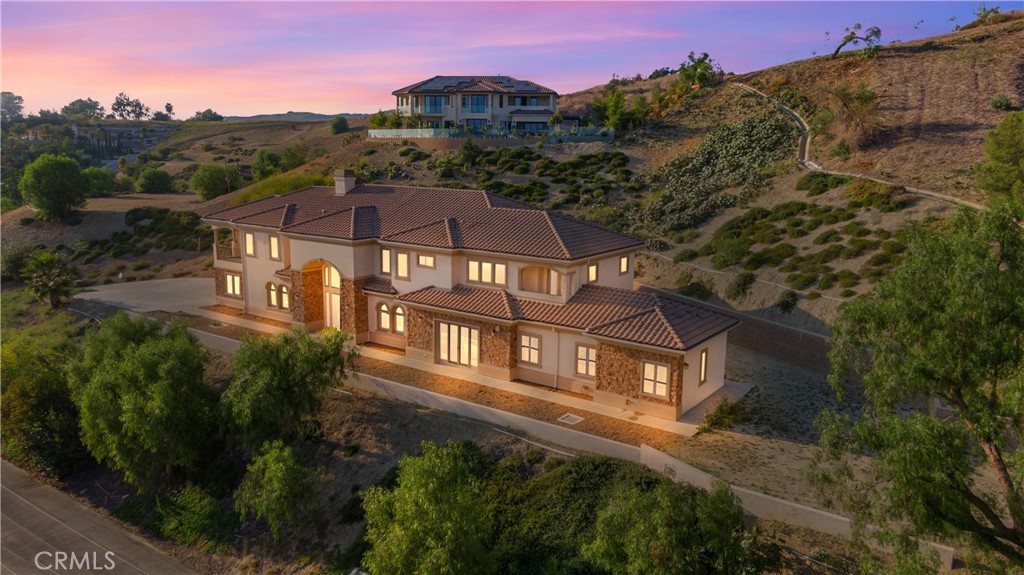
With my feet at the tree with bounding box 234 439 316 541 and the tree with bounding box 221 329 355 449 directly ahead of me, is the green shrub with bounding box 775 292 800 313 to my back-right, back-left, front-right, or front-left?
front-right

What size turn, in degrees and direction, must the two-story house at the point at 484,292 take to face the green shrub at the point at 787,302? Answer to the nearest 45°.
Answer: approximately 135° to its left

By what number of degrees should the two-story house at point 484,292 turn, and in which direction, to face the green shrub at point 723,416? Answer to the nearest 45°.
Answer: approximately 90° to its left

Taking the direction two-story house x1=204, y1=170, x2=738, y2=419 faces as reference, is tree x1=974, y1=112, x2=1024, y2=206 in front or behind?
behind

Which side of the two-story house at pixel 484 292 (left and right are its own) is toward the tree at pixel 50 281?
right

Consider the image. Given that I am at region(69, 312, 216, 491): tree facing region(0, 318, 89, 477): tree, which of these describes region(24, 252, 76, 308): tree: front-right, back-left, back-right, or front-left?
front-right

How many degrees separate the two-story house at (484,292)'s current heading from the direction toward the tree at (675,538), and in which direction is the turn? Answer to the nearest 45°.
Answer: approximately 45° to its left

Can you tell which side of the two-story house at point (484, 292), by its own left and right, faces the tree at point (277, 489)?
front

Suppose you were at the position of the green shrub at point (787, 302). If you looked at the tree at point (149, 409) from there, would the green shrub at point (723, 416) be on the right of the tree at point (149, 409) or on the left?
left

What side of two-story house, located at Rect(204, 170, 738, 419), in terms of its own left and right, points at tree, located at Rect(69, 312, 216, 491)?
front

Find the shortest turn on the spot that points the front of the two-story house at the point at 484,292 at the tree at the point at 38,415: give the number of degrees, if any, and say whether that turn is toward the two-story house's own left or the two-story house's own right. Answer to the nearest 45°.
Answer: approximately 45° to the two-story house's own right

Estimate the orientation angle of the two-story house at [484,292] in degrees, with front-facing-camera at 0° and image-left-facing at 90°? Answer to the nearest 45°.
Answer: approximately 45°

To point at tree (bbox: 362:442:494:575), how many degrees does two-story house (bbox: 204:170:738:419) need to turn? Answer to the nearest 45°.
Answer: approximately 45° to its left

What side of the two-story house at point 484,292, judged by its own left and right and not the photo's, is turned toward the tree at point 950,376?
left
